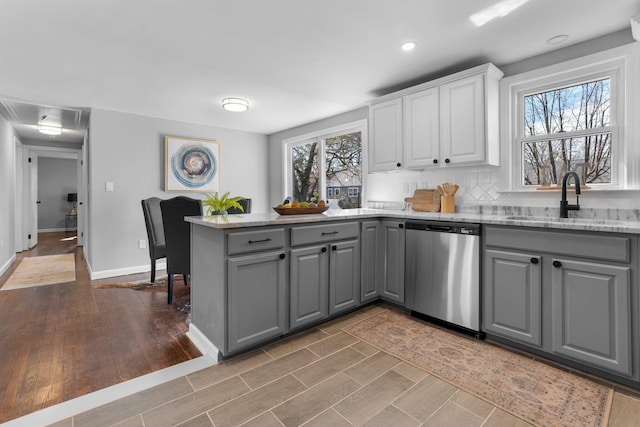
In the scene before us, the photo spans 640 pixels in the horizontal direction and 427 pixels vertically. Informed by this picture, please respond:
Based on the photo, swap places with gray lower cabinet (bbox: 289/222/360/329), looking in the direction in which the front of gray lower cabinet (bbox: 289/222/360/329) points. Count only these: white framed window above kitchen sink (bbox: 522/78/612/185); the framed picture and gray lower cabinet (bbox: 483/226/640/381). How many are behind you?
1

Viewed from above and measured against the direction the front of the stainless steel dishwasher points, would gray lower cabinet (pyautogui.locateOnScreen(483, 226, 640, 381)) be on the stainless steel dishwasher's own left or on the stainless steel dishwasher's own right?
on the stainless steel dishwasher's own left

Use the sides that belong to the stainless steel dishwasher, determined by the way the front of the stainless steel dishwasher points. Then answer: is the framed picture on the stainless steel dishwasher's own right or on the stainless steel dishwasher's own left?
on the stainless steel dishwasher's own right

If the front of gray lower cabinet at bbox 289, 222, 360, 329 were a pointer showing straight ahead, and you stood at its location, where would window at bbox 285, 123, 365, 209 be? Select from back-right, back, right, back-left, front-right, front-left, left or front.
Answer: back-left

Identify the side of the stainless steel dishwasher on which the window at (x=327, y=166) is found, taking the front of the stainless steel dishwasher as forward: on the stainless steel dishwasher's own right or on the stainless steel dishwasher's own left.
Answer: on the stainless steel dishwasher's own right

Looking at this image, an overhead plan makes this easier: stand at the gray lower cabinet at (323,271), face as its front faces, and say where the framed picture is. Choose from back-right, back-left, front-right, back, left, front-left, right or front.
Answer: back

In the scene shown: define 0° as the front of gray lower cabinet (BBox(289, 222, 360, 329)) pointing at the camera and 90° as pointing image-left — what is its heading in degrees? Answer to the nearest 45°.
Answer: approximately 315°

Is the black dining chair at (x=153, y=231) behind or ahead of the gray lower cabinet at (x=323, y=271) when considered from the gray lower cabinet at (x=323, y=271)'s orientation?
behind
